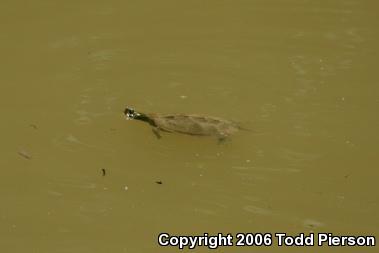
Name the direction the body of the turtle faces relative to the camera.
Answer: to the viewer's left

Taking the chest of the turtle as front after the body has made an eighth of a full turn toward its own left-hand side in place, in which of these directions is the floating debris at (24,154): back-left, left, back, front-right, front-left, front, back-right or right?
front-right
